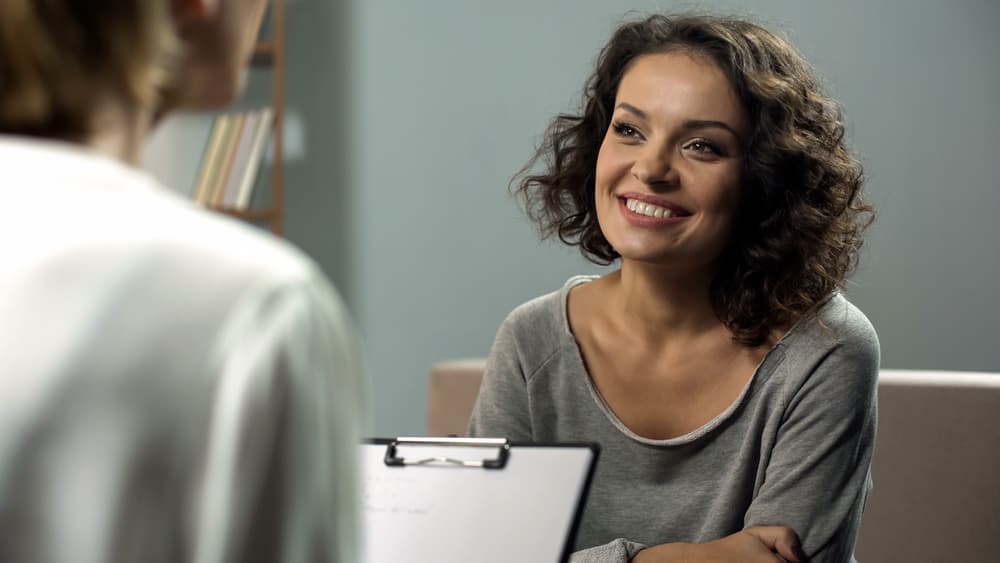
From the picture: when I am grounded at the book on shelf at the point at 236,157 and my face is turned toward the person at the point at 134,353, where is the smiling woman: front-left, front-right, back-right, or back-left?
front-left

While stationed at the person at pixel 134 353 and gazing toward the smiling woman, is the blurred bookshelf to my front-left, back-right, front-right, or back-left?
front-left

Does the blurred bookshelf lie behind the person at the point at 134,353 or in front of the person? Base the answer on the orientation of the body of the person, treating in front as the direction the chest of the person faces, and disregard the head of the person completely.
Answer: in front

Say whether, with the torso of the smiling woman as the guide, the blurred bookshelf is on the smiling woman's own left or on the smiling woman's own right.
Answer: on the smiling woman's own right

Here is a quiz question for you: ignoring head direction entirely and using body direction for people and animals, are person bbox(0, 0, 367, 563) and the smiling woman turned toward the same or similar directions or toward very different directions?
very different directions

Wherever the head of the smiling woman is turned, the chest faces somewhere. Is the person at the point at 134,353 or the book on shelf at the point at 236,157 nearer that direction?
the person

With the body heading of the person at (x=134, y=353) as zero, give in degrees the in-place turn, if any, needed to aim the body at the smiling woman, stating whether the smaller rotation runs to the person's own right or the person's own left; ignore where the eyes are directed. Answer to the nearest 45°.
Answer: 0° — they already face them

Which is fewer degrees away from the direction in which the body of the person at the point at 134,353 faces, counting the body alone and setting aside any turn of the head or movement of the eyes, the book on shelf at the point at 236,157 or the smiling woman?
the smiling woman

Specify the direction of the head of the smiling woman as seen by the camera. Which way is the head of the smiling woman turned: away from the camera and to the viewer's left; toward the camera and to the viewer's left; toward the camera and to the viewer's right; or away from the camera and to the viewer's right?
toward the camera and to the viewer's left

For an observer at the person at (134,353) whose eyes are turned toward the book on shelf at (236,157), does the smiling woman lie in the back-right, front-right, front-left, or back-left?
front-right

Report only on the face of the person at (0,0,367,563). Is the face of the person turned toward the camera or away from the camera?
away from the camera

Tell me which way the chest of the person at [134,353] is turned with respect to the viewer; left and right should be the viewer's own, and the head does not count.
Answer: facing away from the viewer and to the right of the viewer

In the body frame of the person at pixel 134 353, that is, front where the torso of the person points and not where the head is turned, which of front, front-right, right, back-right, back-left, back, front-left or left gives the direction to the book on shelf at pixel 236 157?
front-left

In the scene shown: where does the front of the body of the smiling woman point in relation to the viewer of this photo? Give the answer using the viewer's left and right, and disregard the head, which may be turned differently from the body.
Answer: facing the viewer and to the left of the viewer
